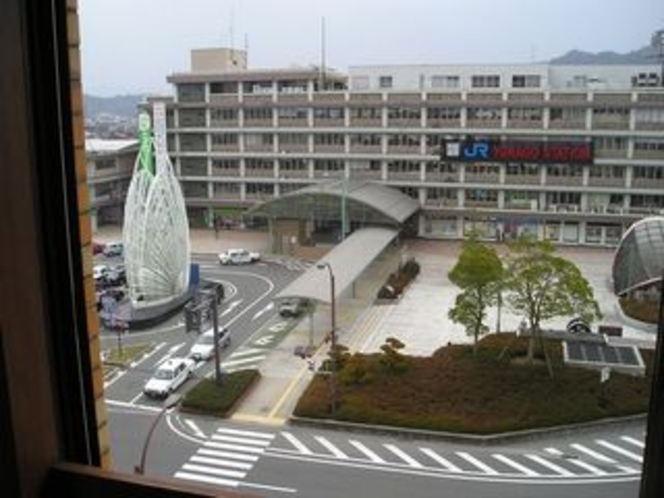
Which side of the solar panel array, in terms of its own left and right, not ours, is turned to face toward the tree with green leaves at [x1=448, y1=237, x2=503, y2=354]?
right

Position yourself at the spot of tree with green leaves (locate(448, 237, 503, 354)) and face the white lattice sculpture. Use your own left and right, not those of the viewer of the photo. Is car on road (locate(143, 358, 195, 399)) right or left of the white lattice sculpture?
left

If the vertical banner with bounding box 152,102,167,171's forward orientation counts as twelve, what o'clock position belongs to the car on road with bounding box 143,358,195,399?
The car on road is roughly at 12 o'clock from the vertical banner.

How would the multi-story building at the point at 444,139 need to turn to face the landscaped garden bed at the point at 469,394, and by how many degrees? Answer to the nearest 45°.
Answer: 0° — it already faces it

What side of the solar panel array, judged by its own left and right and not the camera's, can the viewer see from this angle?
front

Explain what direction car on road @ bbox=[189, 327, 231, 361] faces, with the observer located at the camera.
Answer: facing the viewer and to the left of the viewer

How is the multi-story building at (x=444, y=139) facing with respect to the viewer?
toward the camera

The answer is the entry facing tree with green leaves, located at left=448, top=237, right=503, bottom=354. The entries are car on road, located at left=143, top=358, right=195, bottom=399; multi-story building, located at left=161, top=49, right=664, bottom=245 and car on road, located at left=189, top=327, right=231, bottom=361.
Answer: the multi-story building

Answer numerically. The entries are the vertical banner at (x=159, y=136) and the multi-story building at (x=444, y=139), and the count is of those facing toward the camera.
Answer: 2

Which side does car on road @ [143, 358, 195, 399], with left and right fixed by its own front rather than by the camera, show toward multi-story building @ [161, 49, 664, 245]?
back
